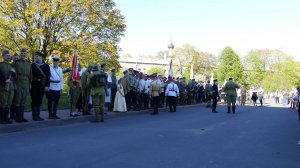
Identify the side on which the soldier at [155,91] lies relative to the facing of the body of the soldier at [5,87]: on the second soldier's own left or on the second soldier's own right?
on the second soldier's own left

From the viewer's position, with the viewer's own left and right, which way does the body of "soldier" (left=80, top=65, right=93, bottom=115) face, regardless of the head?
facing to the right of the viewer

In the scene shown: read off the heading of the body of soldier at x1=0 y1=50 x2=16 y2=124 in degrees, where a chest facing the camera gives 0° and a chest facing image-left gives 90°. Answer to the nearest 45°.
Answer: approximately 315°

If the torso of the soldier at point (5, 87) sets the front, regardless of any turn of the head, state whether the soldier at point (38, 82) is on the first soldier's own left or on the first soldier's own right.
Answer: on the first soldier's own left

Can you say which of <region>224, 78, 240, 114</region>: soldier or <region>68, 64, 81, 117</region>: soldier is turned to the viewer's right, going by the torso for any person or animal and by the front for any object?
<region>68, 64, 81, 117</region>: soldier
